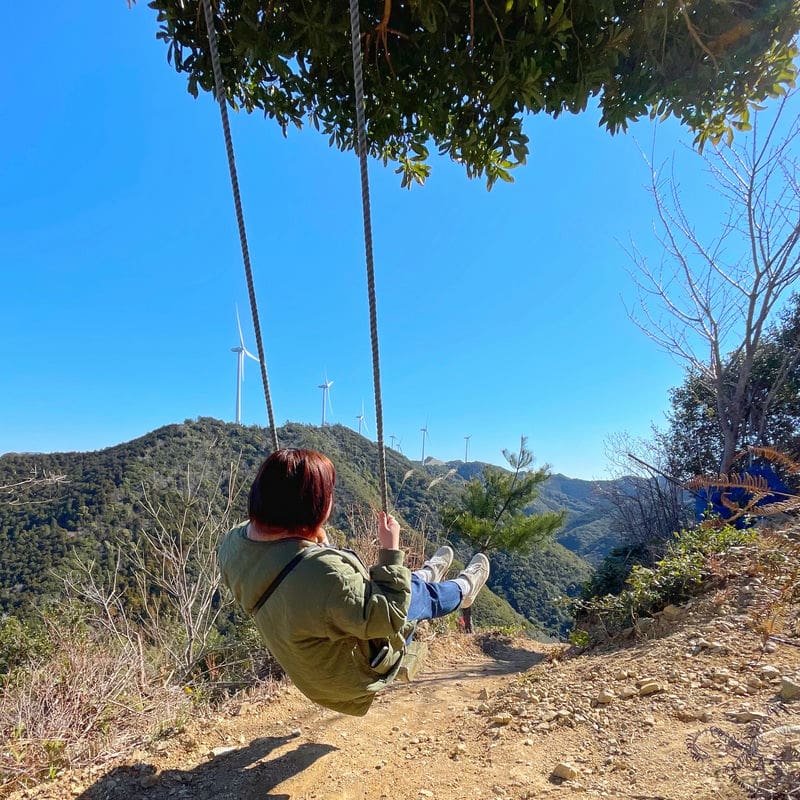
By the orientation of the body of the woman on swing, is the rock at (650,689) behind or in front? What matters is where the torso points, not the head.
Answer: in front

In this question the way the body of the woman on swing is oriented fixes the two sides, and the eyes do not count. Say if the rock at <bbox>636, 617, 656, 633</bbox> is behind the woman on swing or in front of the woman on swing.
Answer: in front

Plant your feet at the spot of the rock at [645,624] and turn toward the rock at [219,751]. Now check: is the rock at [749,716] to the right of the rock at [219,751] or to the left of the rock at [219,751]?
left

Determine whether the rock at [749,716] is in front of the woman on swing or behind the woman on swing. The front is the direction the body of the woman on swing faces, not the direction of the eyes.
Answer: in front

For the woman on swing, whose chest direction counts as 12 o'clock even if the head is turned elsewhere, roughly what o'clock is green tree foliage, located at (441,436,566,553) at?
The green tree foliage is roughly at 11 o'clock from the woman on swing.

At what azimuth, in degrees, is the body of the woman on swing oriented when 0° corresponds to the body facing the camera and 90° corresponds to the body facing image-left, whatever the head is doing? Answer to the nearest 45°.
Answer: approximately 225°
